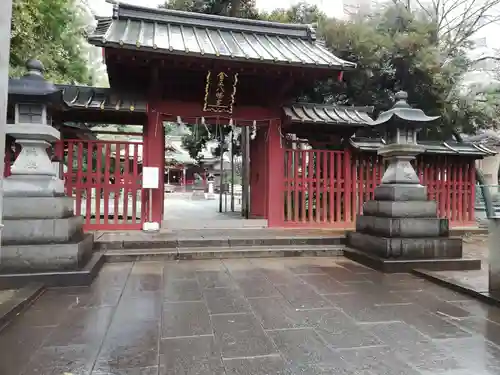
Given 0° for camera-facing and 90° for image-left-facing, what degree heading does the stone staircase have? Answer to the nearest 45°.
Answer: approximately 0°

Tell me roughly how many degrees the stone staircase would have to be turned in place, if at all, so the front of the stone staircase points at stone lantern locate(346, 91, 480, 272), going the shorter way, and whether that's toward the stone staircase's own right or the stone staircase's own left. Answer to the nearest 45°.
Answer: approximately 90° to the stone staircase's own left

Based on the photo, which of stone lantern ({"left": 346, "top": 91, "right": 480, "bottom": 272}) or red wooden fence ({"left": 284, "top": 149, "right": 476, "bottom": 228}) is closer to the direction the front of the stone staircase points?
the stone lantern

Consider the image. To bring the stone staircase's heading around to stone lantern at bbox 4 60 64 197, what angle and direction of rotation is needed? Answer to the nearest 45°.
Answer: approximately 45° to its right

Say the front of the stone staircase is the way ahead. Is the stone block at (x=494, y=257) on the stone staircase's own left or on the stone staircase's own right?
on the stone staircase's own left
